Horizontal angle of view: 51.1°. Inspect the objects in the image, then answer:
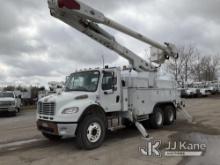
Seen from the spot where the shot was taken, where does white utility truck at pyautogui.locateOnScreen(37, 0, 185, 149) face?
facing the viewer and to the left of the viewer
